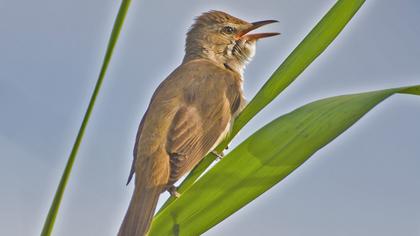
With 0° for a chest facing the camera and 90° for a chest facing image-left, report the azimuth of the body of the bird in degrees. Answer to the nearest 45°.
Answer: approximately 225°

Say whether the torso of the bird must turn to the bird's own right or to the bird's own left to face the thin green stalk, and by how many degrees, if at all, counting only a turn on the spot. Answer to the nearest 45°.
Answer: approximately 135° to the bird's own left
